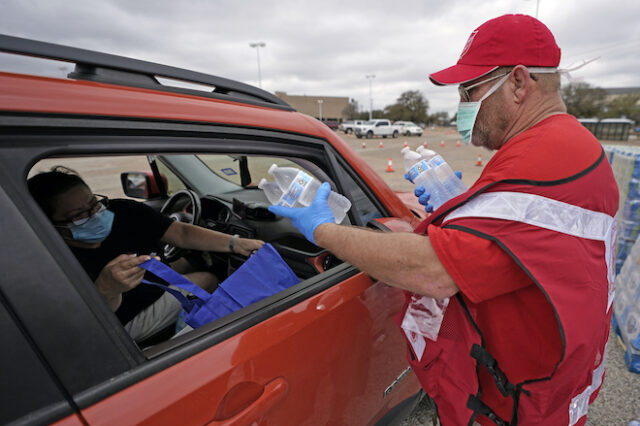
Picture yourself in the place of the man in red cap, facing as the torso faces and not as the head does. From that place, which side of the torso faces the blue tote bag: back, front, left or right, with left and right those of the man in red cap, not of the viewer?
front

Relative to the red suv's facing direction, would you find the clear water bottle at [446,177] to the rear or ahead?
ahead

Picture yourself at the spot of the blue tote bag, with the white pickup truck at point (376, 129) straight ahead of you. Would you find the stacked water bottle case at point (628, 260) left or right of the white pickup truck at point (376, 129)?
right

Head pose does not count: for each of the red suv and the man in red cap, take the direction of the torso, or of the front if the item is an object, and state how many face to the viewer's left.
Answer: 1

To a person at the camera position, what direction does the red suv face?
facing away from the viewer and to the right of the viewer

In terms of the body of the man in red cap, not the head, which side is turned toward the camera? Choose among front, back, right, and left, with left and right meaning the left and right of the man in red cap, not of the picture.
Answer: left

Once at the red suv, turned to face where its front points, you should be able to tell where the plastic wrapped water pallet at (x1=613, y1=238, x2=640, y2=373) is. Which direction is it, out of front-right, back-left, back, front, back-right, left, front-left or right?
front-right

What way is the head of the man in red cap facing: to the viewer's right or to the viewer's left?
to the viewer's left

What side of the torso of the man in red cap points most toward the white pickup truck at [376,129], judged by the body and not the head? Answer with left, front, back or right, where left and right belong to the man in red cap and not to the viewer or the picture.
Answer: right

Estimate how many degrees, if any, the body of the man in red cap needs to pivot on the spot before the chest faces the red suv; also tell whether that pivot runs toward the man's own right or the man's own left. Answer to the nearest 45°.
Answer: approximately 45° to the man's own left
